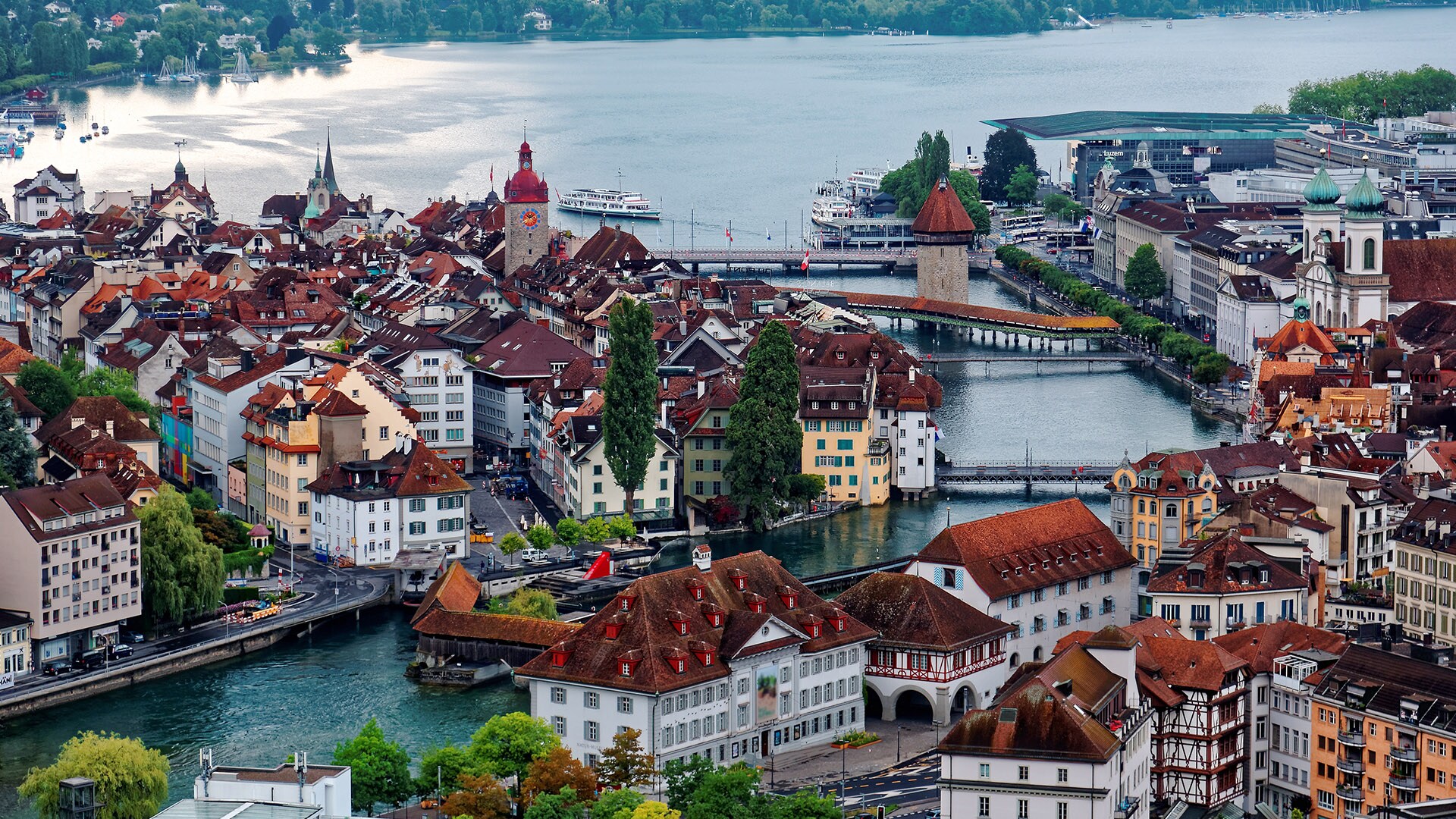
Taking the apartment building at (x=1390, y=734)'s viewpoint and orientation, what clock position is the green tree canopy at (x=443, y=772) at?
The green tree canopy is roughly at 1 o'clock from the apartment building.

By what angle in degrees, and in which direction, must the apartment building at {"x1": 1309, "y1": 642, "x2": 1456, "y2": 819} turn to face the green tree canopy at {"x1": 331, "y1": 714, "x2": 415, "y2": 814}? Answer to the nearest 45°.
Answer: approximately 45° to its right

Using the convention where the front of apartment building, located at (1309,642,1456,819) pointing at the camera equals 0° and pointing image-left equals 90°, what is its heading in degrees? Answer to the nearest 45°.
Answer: approximately 45°

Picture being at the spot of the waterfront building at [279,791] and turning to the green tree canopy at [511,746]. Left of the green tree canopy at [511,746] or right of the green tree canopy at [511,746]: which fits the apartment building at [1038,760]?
right

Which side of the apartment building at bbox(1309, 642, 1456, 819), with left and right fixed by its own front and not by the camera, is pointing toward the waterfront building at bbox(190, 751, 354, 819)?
front

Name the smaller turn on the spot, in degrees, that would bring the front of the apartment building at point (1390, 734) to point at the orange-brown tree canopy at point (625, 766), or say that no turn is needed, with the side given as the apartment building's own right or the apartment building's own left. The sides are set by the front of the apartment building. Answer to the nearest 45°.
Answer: approximately 45° to the apartment building's own right

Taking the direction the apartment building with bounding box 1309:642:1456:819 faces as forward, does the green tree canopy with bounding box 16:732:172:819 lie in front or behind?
in front

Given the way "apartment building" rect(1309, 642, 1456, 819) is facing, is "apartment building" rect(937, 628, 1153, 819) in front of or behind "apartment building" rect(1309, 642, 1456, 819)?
in front

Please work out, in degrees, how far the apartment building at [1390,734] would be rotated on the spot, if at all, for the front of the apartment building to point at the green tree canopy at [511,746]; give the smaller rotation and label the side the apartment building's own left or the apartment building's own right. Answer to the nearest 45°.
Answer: approximately 45° to the apartment building's own right
